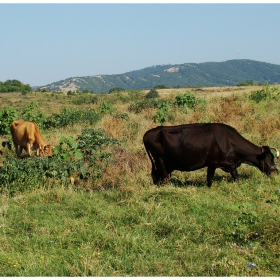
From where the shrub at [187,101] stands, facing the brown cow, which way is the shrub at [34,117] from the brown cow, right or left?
right

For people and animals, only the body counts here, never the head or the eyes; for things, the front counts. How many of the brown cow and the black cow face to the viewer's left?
0

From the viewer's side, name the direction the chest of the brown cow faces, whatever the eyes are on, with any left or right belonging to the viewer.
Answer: facing the viewer and to the right of the viewer

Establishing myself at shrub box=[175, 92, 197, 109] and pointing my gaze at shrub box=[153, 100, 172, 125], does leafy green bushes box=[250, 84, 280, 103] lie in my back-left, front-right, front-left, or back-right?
back-left

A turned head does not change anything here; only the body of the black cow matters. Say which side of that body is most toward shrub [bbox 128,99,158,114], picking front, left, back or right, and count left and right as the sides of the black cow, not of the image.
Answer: left

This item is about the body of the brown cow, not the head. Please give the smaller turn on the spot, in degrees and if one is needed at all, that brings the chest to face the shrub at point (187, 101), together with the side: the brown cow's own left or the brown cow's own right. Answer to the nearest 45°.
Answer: approximately 90° to the brown cow's own left

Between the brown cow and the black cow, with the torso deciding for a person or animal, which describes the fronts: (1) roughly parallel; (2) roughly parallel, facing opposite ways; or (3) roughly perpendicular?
roughly parallel

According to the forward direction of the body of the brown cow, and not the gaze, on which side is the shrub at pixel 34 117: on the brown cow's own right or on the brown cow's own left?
on the brown cow's own left

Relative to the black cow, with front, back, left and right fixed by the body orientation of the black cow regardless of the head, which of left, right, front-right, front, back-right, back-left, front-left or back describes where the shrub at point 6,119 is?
back-left

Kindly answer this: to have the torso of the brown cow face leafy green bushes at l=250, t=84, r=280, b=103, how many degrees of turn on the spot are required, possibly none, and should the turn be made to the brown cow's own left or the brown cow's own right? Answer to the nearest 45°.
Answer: approximately 45° to the brown cow's own left

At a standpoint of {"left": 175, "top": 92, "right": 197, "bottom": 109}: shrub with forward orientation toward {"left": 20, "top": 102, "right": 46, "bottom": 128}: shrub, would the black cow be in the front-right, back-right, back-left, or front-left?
front-left

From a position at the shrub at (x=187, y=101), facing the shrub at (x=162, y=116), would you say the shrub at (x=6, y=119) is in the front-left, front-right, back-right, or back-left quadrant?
front-right

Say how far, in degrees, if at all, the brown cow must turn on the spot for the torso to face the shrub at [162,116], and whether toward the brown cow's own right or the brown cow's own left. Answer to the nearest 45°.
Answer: approximately 45° to the brown cow's own left

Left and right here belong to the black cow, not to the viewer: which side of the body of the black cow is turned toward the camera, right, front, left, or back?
right

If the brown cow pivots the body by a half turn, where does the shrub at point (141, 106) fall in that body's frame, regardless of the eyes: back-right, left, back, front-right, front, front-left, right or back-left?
right

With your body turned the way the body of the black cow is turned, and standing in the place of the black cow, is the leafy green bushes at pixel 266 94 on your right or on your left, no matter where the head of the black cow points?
on your left
